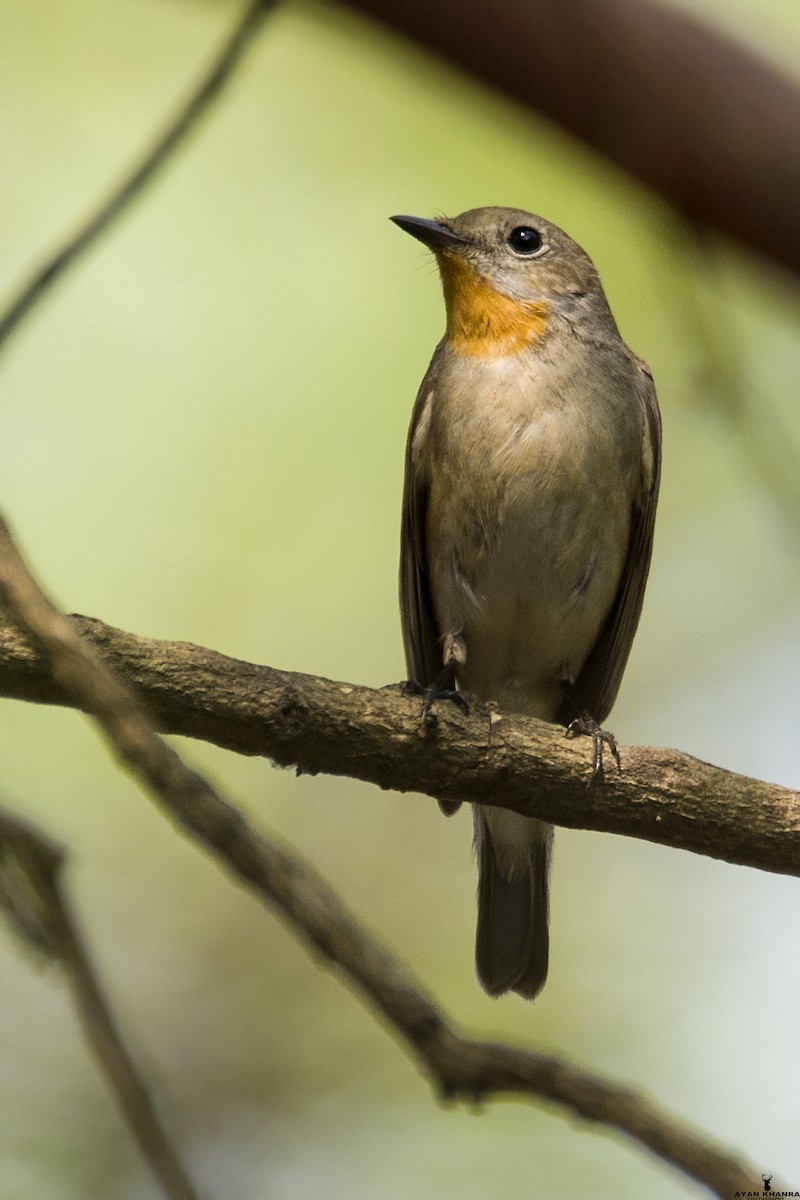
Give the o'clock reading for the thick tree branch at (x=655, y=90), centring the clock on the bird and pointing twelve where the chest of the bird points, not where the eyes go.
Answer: The thick tree branch is roughly at 12 o'clock from the bird.

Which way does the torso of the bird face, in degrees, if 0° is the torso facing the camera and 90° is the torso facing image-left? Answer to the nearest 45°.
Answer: approximately 0°
